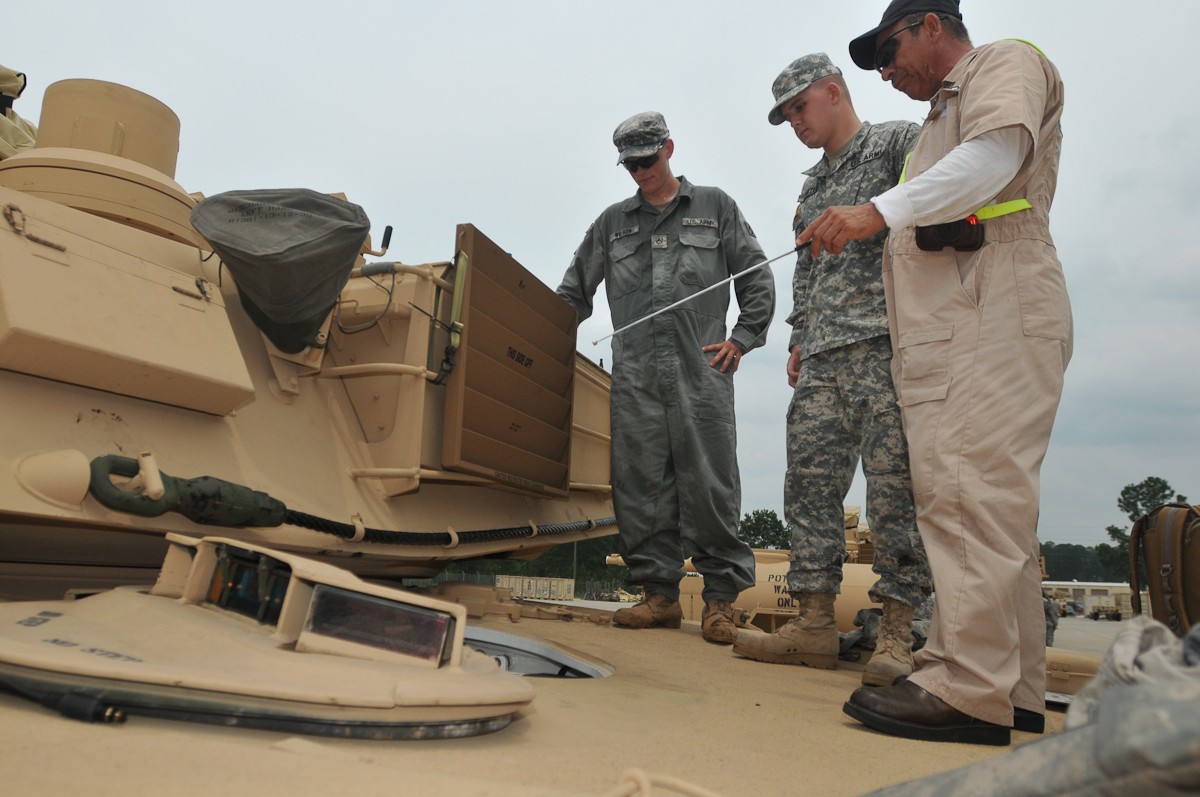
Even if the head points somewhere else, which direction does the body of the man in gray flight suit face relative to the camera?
toward the camera

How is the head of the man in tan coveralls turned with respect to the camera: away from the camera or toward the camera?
toward the camera

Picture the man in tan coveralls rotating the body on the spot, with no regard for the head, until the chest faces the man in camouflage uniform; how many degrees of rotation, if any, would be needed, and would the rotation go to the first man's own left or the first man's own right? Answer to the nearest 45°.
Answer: approximately 45° to the first man's own right

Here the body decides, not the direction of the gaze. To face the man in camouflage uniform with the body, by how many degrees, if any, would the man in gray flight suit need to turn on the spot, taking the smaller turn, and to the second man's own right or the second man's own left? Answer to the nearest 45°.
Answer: approximately 45° to the second man's own left

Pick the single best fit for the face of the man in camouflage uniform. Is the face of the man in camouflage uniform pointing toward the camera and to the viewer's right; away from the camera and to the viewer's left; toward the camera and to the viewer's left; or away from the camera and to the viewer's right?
toward the camera and to the viewer's left

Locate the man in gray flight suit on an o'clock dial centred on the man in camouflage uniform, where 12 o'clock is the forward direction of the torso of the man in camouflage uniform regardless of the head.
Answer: The man in gray flight suit is roughly at 3 o'clock from the man in camouflage uniform.

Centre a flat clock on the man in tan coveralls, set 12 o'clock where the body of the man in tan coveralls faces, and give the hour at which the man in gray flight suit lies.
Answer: The man in gray flight suit is roughly at 2 o'clock from the man in tan coveralls.

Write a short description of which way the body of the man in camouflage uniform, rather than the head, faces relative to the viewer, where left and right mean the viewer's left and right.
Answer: facing the viewer and to the left of the viewer

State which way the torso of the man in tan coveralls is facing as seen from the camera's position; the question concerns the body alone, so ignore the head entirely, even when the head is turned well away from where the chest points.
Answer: to the viewer's left

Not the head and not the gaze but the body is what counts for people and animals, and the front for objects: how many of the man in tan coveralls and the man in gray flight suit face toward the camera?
1
